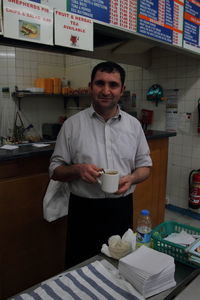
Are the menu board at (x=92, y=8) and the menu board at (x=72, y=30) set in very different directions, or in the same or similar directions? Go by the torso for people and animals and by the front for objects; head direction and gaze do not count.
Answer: same or similar directions

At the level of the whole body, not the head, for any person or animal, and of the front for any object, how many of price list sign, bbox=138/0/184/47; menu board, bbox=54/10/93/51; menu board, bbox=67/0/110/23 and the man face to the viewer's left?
0

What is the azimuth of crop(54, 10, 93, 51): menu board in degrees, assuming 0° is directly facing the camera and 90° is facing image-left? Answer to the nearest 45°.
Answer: approximately 315°

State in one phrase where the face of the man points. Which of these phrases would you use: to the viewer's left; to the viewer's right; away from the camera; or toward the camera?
toward the camera

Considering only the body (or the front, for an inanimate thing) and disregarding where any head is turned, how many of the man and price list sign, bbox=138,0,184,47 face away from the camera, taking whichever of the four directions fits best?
0

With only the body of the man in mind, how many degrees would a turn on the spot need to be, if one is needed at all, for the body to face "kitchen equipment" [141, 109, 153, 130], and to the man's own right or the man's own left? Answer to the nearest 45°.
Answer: approximately 180°

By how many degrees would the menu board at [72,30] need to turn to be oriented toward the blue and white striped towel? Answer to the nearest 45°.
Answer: approximately 45° to its right

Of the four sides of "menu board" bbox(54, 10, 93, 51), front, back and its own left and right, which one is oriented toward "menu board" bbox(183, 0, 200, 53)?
left

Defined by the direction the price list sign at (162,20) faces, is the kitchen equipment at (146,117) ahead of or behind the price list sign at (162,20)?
behind

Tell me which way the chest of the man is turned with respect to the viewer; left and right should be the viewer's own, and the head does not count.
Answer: facing the viewer

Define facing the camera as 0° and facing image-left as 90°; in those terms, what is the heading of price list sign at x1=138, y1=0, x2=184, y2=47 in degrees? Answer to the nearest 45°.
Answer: approximately 315°

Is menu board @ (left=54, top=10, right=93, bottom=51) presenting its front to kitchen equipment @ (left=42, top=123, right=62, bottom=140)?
no

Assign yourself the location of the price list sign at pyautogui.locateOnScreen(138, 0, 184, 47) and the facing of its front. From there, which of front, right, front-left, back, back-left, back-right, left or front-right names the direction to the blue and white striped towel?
front-right

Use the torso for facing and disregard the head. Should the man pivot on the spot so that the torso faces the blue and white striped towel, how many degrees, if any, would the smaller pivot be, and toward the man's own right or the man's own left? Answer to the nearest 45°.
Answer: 0° — they already face it

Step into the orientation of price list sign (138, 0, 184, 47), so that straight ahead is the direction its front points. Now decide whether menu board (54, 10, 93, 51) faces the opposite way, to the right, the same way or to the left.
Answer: the same way
